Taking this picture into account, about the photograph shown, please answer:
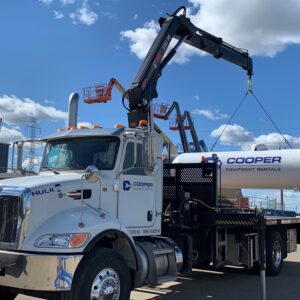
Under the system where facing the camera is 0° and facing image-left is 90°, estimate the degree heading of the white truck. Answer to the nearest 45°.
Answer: approximately 45°
